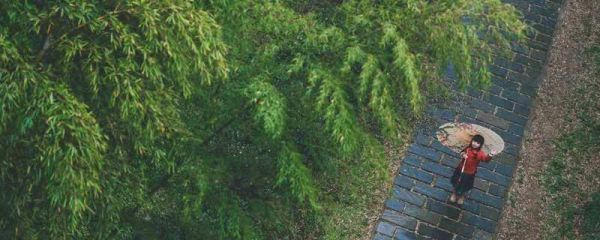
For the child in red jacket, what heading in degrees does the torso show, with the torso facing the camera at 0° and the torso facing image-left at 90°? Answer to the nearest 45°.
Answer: approximately 0°
